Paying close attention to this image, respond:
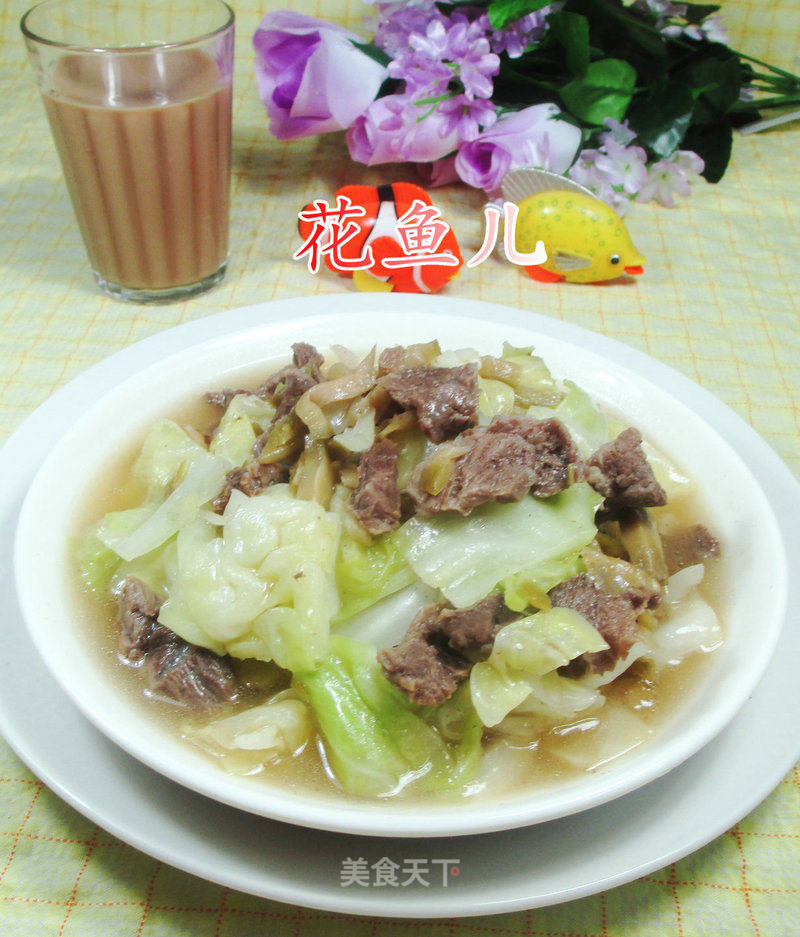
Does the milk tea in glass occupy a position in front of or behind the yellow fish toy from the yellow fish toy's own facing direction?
behind

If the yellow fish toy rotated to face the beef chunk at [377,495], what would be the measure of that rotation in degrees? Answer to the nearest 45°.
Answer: approximately 90° to its right

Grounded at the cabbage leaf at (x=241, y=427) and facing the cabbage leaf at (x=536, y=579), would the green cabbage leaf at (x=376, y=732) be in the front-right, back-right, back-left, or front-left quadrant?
front-right

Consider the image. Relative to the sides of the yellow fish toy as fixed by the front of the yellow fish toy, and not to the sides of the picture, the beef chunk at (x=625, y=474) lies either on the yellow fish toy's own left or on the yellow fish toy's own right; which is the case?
on the yellow fish toy's own right

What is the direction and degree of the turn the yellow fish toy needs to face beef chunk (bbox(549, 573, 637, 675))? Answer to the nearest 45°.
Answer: approximately 90° to its right

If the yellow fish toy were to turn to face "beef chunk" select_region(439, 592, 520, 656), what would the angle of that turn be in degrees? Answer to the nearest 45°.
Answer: approximately 90° to its right

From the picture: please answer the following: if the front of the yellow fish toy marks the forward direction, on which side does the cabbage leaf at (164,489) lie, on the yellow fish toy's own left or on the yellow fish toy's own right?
on the yellow fish toy's own right

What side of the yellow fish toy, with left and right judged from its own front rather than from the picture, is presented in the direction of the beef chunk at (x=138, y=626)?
right

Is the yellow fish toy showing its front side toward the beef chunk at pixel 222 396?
no

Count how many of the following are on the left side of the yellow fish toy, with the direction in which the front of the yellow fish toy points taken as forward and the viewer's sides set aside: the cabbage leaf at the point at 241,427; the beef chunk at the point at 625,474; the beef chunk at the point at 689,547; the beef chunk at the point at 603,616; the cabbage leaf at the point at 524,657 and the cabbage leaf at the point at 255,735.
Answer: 0

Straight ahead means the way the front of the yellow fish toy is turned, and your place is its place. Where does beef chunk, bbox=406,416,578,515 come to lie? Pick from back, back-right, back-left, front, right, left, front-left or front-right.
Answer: right

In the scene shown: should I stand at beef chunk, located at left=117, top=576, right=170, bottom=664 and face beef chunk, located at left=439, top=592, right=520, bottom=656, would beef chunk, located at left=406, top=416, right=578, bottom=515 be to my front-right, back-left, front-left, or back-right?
front-left

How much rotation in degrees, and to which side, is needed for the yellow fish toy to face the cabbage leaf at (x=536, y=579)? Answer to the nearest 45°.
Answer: approximately 90° to its right

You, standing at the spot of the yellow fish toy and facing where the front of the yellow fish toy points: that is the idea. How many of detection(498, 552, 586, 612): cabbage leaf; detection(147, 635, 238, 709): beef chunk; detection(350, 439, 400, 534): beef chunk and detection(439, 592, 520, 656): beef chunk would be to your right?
4

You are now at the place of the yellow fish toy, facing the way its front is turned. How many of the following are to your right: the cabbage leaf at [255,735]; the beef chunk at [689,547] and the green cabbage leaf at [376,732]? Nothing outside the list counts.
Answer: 3

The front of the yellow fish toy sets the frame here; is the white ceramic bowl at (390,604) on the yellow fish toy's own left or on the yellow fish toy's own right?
on the yellow fish toy's own right

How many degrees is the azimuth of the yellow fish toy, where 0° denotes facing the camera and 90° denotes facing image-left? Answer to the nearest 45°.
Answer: approximately 270°
